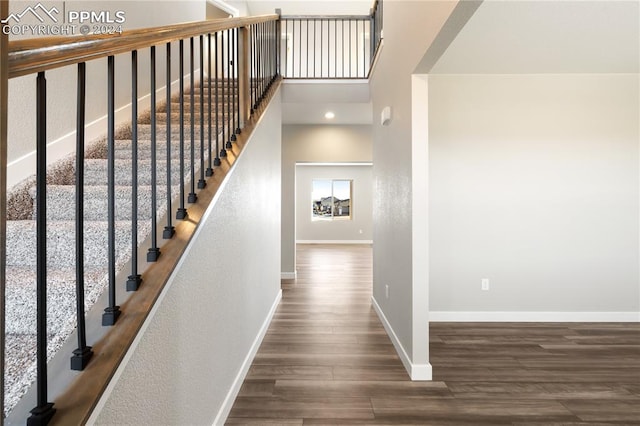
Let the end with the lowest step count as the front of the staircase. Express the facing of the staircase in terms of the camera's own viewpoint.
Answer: facing the viewer

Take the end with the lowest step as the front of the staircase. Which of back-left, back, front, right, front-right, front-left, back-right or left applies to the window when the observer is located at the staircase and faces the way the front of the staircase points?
back-left
